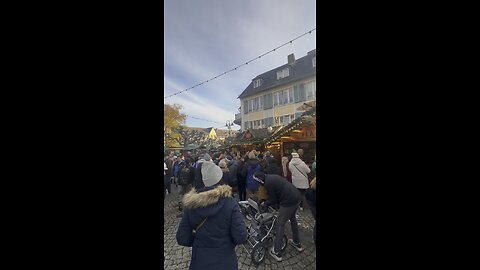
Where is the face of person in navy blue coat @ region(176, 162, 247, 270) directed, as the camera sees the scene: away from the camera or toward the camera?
away from the camera

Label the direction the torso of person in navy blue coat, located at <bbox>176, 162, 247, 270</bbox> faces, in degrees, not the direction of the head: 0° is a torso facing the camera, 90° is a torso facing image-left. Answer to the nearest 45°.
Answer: approximately 180°

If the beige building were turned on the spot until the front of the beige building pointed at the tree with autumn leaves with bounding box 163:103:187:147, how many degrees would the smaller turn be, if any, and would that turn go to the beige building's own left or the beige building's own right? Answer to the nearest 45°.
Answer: approximately 45° to the beige building's own right

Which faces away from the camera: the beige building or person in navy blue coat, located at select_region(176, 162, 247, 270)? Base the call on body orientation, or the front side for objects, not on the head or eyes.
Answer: the person in navy blue coat

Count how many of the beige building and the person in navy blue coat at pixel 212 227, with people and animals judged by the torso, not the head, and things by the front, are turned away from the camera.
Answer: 1

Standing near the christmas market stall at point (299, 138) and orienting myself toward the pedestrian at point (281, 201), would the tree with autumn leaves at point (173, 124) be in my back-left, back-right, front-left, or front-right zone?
back-right

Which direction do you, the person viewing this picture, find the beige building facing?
facing the viewer and to the left of the viewer

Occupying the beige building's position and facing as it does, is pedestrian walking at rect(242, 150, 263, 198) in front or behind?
in front

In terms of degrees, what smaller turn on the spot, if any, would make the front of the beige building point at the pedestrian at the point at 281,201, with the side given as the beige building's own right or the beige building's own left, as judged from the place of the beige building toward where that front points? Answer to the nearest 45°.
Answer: approximately 45° to the beige building's own left

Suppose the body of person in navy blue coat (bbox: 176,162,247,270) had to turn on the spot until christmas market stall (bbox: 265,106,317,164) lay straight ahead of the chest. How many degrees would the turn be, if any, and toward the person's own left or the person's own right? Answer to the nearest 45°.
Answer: approximately 45° to the person's own right

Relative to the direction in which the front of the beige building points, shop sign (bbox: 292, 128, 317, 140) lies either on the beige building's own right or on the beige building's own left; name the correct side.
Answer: on the beige building's own left
